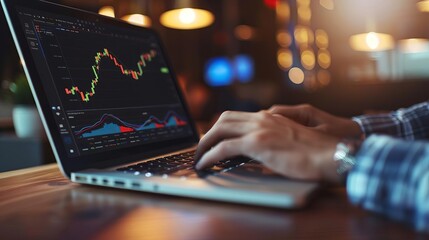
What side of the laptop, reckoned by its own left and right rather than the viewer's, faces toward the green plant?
back

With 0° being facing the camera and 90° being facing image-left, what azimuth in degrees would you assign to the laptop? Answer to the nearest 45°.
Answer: approximately 315°
